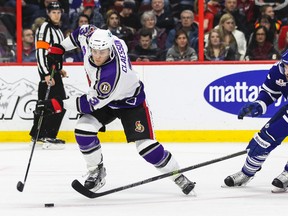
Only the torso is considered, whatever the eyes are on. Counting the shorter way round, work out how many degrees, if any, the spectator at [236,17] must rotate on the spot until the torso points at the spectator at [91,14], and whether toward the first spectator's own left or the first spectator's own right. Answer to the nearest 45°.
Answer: approximately 90° to the first spectator's own right

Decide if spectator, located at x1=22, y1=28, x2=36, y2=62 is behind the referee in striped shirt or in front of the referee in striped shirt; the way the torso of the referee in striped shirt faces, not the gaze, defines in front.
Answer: behind

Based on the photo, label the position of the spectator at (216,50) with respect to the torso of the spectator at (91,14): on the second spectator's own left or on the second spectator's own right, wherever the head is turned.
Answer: on the second spectator's own left

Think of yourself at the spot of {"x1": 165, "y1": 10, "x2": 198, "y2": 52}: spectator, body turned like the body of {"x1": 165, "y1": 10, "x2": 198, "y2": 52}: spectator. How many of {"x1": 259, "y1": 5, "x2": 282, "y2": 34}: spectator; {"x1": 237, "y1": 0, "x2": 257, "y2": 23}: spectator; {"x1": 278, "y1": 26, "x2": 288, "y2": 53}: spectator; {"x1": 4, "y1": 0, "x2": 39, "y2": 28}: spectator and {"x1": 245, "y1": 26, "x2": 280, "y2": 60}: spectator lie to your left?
4

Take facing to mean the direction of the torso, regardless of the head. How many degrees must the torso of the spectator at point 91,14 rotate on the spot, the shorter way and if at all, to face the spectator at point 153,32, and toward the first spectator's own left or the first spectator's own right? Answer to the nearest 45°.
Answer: approximately 90° to the first spectator's own left

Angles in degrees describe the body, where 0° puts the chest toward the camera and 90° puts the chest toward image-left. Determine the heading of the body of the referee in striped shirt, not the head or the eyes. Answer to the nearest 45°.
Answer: approximately 315°

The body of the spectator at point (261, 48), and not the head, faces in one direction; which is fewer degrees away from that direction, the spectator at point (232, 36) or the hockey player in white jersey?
the hockey player in white jersey
